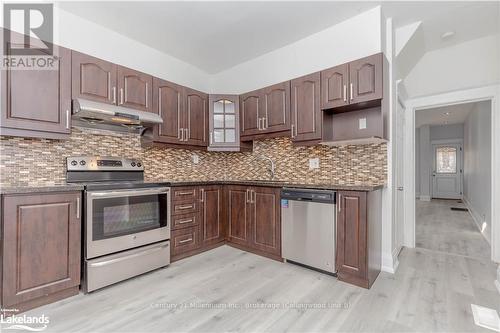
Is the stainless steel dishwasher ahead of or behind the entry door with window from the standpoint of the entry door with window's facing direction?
ahead

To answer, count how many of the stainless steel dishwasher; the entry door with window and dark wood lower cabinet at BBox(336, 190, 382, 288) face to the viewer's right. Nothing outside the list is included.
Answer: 0

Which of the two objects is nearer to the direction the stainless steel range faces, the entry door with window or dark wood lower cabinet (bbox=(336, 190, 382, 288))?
the dark wood lower cabinet

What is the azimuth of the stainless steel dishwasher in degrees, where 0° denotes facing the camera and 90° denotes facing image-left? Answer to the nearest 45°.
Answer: approximately 45°

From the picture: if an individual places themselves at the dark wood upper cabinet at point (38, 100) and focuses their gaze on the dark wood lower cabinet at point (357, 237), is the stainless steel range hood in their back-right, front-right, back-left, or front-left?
front-left

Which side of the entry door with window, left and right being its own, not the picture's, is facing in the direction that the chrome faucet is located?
front

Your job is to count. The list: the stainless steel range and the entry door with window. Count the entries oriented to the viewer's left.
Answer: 0

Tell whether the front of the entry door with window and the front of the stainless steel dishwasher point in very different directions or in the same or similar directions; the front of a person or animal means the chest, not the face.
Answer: same or similar directions

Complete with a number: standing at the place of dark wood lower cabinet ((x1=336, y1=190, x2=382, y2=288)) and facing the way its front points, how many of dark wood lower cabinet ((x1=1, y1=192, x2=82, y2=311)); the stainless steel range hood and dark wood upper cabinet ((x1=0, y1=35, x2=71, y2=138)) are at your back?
0

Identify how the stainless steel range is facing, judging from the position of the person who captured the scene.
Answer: facing the viewer and to the right of the viewer

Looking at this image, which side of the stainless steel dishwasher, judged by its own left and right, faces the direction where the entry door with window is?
back

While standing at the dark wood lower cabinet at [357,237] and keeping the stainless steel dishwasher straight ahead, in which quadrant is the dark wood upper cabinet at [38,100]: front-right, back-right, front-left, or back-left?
front-left

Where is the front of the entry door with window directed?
toward the camera

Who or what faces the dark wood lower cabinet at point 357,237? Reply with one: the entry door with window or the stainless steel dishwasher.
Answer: the entry door with window
